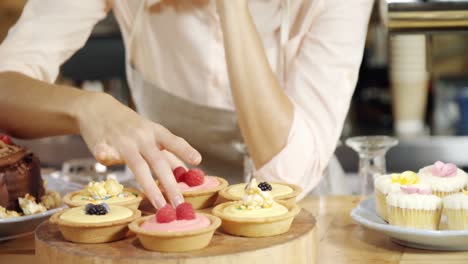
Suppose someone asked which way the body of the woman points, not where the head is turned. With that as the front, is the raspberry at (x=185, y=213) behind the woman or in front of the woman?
in front

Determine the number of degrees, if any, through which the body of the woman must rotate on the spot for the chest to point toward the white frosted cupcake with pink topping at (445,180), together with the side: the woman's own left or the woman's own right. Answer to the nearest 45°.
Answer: approximately 45° to the woman's own left

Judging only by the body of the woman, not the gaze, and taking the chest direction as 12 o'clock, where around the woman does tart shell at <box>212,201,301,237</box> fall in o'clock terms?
The tart shell is roughly at 12 o'clock from the woman.

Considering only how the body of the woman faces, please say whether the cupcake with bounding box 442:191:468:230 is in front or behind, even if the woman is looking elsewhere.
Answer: in front

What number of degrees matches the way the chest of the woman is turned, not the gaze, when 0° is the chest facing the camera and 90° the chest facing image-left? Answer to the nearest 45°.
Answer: approximately 0°

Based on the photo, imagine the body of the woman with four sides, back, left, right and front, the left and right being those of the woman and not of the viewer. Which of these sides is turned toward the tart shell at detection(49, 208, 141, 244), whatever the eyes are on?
front

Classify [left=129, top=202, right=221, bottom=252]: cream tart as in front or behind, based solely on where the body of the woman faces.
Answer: in front
